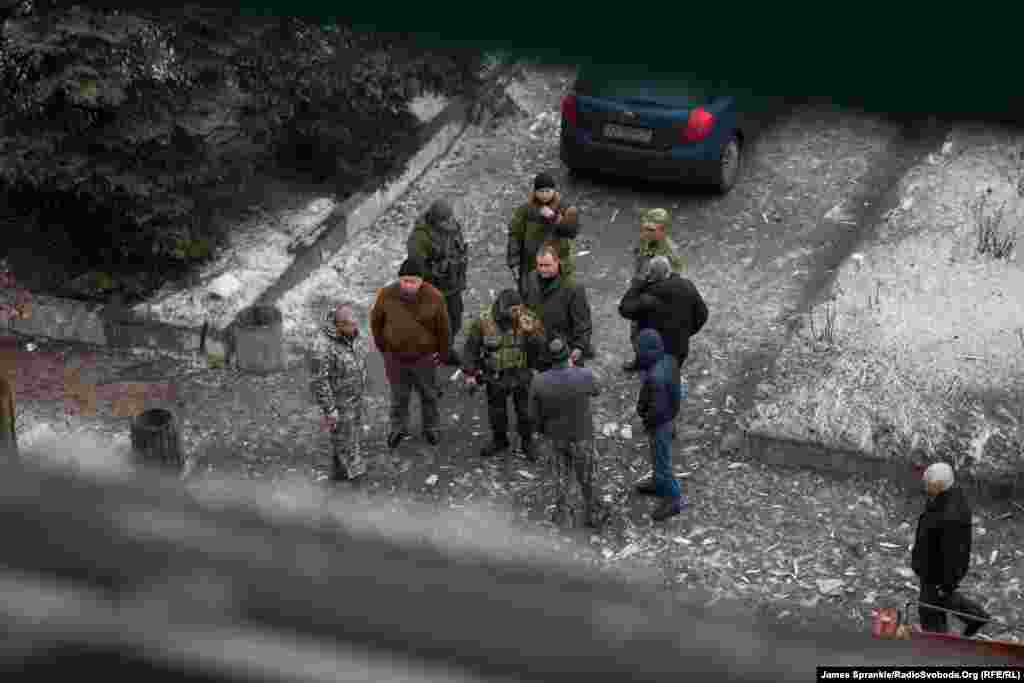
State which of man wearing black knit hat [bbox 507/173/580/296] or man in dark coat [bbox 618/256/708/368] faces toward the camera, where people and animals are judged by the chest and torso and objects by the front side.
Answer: the man wearing black knit hat

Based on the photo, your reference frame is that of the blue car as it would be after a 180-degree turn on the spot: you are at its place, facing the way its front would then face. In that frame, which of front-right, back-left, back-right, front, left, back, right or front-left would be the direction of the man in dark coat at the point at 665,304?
front-left

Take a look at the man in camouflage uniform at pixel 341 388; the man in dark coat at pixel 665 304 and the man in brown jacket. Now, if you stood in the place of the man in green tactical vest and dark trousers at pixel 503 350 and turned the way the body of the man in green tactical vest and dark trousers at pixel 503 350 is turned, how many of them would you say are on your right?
2

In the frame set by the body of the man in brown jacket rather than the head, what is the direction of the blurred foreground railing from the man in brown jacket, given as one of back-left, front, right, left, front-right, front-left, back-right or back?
front

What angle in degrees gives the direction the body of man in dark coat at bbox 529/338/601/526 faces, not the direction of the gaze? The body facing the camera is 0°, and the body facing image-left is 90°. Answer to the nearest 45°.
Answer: approximately 180°

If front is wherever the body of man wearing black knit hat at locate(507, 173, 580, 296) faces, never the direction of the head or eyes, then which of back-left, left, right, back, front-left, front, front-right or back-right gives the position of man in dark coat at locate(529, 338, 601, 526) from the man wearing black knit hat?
front

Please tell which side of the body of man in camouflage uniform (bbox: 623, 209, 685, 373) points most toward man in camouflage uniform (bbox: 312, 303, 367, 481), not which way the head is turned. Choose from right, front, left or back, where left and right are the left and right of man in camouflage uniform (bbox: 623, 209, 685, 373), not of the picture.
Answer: front

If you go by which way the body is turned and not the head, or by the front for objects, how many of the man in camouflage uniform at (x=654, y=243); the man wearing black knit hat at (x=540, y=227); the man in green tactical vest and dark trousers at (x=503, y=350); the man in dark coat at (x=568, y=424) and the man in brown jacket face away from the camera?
1

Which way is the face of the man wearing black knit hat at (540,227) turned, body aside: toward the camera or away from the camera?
toward the camera

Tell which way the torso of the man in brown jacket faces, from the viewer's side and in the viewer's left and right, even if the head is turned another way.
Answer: facing the viewer

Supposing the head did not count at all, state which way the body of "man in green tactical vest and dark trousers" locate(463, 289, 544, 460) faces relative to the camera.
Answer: toward the camera

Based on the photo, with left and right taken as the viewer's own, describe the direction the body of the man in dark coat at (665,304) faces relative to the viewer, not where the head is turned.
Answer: facing away from the viewer and to the left of the viewer

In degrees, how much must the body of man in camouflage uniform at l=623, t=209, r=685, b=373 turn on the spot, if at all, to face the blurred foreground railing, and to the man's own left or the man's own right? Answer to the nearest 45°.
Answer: approximately 45° to the man's own left

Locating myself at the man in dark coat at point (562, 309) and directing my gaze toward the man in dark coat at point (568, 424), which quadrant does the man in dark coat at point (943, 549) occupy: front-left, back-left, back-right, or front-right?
front-left

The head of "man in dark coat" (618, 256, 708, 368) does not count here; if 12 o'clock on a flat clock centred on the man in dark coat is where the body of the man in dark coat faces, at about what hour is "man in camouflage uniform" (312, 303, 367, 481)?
The man in camouflage uniform is roughly at 10 o'clock from the man in dark coat.

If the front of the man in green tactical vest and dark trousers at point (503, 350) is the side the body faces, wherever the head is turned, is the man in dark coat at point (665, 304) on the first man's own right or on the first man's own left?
on the first man's own left
